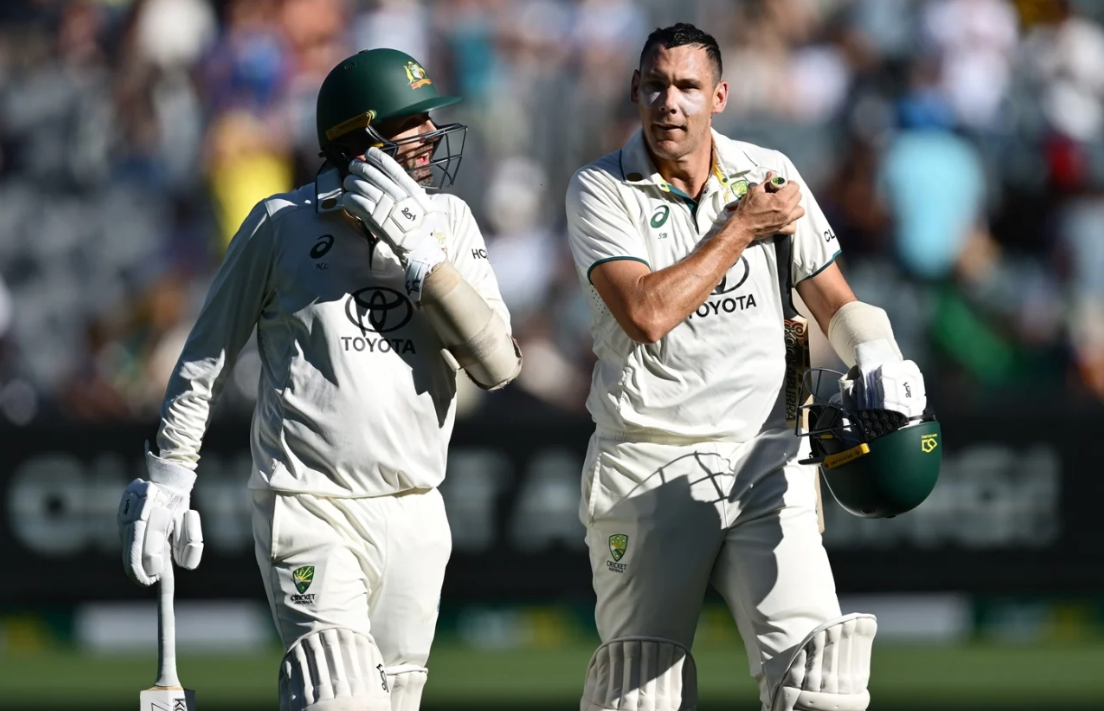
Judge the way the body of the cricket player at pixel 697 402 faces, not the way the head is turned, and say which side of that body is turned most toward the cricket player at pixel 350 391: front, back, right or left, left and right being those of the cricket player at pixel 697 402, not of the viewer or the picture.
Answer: right

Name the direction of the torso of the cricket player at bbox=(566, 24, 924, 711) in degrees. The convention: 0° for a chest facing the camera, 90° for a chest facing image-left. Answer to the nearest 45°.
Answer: approximately 0°
